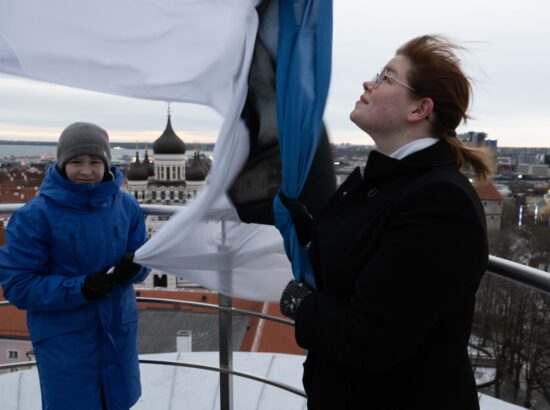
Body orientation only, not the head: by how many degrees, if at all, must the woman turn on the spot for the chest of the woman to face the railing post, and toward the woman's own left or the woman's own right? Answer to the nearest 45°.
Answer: approximately 45° to the woman's own right

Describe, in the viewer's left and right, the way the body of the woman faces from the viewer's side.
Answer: facing to the left of the viewer

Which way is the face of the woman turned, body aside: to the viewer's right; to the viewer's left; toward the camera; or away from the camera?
to the viewer's left
